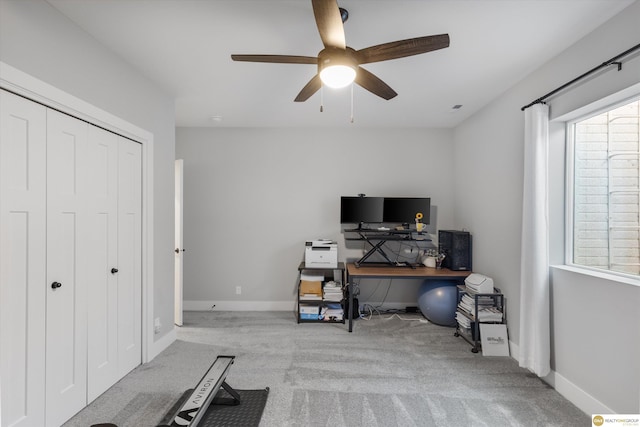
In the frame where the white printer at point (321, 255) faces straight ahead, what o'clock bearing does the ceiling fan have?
The ceiling fan is roughly at 12 o'clock from the white printer.

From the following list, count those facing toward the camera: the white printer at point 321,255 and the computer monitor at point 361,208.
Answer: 2

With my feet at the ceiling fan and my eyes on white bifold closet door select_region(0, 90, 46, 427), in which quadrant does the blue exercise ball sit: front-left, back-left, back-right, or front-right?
back-right

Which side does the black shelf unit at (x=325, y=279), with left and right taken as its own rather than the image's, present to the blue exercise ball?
left

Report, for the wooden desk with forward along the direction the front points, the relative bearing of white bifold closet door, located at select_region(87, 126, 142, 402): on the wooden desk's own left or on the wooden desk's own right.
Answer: on the wooden desk's own right

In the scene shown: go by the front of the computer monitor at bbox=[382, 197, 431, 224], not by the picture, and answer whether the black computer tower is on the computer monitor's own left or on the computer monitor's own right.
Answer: on the computer monitor's own left

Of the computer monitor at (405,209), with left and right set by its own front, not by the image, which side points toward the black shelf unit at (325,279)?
right

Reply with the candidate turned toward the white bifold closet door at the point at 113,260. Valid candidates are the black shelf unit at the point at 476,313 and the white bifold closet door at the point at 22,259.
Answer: the black shelf unit

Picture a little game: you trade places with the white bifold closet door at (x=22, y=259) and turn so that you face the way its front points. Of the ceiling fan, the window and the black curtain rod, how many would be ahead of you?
3

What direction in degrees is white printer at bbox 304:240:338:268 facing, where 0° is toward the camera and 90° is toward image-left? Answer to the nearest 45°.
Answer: approximately 0°

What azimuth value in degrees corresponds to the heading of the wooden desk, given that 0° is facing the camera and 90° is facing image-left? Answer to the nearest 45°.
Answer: approximately 0°
